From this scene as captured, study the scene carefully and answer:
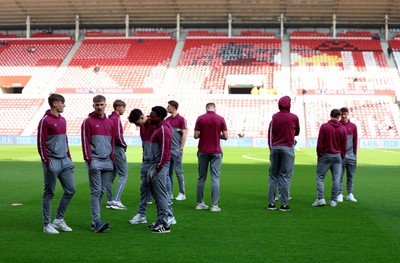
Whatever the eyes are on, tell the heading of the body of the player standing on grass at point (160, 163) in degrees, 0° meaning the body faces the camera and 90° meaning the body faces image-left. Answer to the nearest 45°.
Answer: approximately 90°

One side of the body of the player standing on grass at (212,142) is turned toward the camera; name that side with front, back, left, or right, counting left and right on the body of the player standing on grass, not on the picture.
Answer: back

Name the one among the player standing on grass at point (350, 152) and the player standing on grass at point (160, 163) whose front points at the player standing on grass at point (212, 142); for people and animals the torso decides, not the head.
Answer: the player standing on grass at point (350, 152)

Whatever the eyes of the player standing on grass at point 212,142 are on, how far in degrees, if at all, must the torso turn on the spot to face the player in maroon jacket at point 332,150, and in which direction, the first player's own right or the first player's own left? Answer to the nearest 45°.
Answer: approximately 90° to the first player's own right

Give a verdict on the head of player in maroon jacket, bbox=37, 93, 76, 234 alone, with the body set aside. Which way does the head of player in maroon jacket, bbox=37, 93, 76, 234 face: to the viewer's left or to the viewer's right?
to the viewer's right

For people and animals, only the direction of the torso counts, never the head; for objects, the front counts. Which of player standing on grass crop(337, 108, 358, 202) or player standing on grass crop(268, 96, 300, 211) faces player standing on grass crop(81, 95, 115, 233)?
player standing on grass crop(337, 108, 358, 202)

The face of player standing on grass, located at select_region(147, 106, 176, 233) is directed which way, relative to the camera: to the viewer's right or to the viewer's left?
to the viewer's left

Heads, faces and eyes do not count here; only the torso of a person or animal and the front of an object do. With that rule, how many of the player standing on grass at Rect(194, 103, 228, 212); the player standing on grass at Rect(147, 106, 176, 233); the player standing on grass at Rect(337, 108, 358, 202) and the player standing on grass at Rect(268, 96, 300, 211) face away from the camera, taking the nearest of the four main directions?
2
